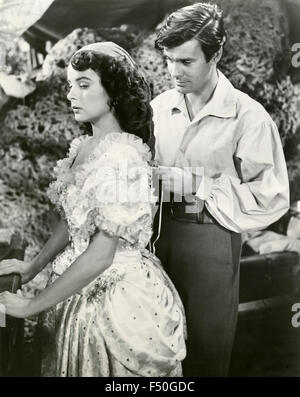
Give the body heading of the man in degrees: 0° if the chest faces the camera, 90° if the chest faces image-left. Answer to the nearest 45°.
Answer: approximately 45°

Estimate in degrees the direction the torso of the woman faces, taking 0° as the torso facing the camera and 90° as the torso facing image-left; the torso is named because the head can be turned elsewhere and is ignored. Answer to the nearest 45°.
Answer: approximately 90°
